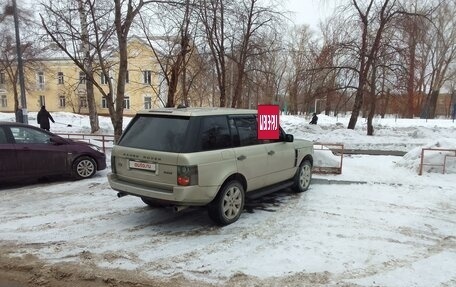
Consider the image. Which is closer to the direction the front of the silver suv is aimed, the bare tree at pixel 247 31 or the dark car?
the bare tree

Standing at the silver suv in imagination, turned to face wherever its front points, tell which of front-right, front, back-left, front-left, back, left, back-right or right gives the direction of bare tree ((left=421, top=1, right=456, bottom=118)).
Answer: front

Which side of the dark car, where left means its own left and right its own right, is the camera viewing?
right

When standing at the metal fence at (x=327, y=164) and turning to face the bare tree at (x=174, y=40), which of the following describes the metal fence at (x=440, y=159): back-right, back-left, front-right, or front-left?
back-right

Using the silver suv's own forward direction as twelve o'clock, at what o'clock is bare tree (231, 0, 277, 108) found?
The bare tree is roughly at 11 o'clock from the silver suv.

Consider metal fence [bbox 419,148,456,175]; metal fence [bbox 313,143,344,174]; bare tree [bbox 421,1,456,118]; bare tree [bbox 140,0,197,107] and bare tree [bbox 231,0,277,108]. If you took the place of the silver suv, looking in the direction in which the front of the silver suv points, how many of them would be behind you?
0

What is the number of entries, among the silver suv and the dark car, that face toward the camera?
0

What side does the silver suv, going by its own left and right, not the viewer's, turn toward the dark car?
left

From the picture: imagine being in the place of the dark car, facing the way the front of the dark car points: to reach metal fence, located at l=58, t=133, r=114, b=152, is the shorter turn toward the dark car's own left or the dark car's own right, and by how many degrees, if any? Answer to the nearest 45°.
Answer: approximately 90° to the dark car's own left

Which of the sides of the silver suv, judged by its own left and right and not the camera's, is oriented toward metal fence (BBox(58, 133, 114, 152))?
left

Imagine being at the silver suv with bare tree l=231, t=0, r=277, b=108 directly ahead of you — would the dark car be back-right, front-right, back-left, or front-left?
front-left

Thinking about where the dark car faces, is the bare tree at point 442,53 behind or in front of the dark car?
in front

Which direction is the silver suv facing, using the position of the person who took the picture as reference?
facing away from the viewer and to the right of the viewer

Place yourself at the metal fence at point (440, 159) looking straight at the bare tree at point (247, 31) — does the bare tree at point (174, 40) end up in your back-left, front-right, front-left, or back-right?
front-left

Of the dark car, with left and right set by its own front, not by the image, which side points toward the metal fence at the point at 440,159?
front

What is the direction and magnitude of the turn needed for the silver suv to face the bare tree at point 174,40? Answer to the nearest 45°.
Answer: approximately 45° to its left

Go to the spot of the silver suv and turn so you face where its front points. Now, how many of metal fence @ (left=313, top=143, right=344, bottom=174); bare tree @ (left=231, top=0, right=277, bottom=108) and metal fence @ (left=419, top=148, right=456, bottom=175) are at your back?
0
